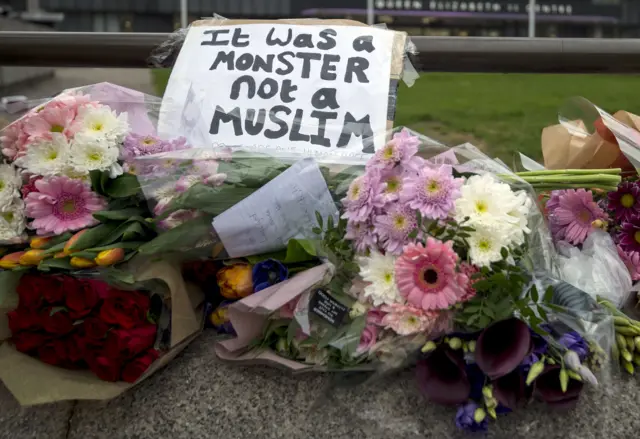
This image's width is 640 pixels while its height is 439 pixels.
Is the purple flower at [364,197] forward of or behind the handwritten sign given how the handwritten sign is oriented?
forward

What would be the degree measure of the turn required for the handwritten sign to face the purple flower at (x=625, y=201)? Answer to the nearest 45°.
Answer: approximately 45° to its left

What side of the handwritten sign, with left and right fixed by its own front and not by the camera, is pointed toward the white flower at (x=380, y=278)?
front

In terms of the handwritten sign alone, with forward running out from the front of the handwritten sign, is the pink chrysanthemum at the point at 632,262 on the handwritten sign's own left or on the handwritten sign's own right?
on the handwritten sign's own left

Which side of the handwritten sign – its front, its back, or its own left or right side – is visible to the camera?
front

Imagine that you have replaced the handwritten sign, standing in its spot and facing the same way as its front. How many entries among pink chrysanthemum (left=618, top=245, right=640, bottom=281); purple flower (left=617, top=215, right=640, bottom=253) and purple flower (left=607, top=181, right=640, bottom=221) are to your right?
0

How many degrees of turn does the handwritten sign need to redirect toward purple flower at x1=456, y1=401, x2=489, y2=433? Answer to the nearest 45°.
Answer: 0° — it already faces it

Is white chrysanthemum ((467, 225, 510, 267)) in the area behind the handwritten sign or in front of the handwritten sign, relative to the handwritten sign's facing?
in front

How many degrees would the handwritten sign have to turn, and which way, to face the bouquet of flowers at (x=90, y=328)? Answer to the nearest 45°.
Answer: approximately 45° to its right

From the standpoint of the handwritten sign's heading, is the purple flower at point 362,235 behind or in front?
in front
